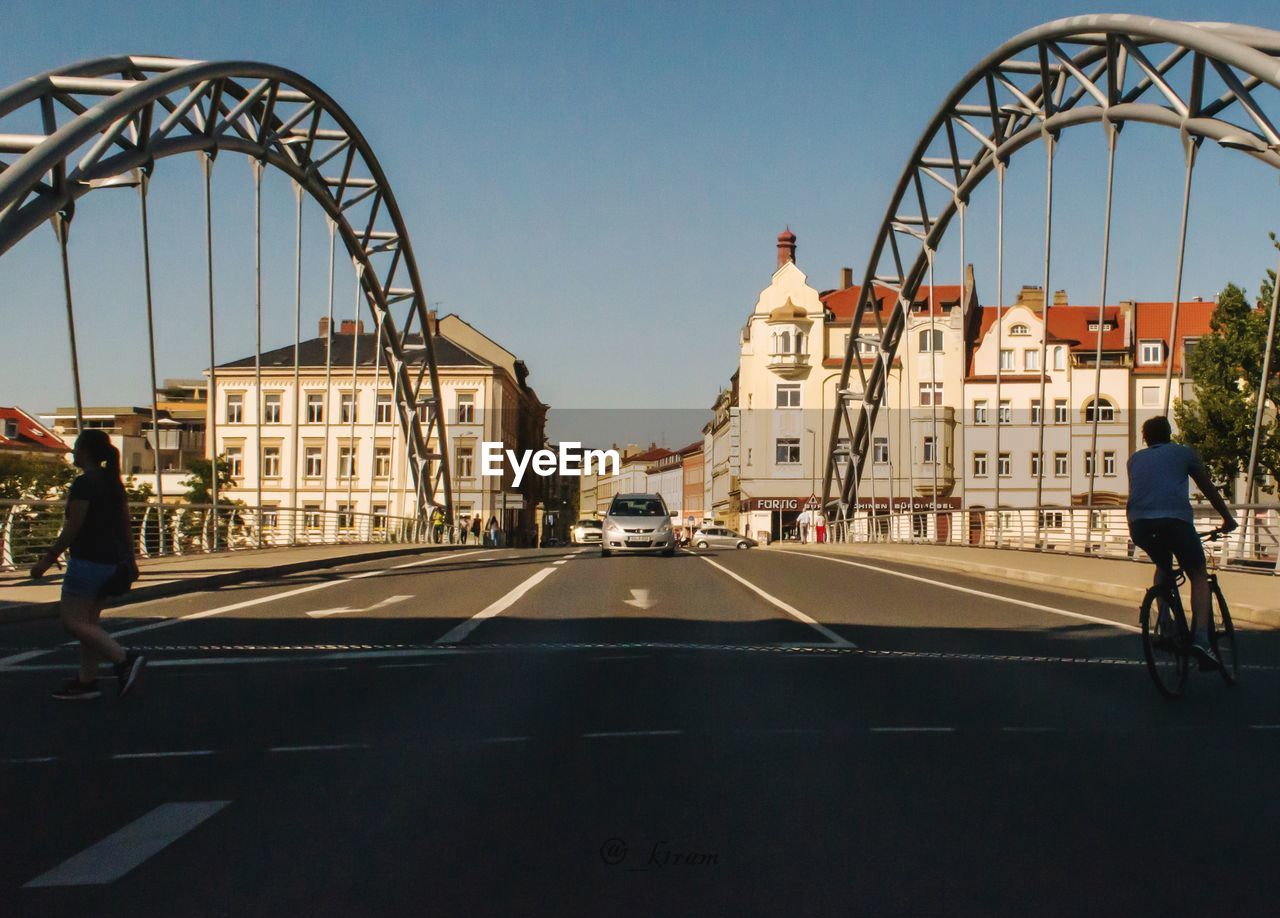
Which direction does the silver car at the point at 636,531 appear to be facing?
toward the camera

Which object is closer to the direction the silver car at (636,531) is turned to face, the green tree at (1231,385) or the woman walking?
the woman walking

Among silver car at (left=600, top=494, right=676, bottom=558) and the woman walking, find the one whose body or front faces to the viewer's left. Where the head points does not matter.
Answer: the woman walking

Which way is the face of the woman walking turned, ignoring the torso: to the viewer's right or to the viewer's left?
to the viewer's left

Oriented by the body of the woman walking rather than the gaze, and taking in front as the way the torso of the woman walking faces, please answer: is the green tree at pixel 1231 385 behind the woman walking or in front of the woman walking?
behind

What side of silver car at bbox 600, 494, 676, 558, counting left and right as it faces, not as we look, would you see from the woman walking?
front

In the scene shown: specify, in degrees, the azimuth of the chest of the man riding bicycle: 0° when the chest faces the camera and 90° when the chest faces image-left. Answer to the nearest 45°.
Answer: approximately 225°

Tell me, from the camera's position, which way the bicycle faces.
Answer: facing away from the viewer and to the right of the viewer

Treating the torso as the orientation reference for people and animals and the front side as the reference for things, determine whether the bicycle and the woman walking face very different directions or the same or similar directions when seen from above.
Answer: very different directions

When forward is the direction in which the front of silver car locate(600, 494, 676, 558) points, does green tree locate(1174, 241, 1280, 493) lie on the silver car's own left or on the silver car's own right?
on the silver car's own left

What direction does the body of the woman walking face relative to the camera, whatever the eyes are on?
to the viewer's left

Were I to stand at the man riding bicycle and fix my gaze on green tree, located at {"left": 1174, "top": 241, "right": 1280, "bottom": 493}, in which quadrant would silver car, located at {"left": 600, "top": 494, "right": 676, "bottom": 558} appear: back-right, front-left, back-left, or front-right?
front-left
